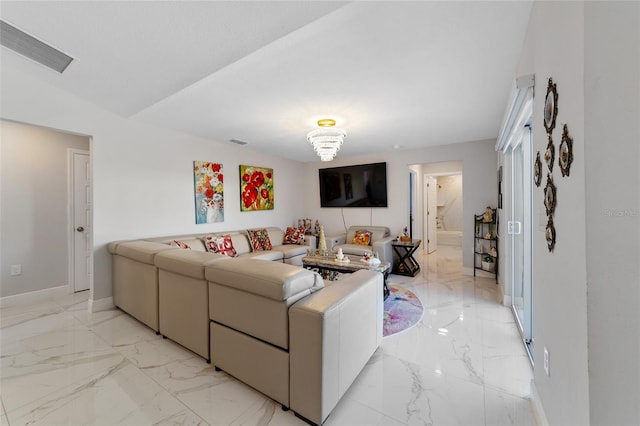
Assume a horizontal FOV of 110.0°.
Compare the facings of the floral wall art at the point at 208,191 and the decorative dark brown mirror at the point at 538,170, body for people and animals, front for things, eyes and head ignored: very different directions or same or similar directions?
very different directions

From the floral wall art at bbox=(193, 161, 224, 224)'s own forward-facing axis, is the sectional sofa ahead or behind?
ahead

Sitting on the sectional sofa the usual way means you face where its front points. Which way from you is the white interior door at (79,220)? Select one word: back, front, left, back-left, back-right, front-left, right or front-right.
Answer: left

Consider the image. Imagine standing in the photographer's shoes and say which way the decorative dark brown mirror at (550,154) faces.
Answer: facing to the left of the viewer

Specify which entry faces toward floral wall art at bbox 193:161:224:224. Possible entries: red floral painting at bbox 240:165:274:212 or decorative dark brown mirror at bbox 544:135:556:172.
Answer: the decorative dark brown mirror

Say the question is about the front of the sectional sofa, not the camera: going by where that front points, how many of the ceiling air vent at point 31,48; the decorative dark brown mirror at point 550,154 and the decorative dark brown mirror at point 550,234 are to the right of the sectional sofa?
2

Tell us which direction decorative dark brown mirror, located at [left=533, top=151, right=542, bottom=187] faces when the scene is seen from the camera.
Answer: facing to the left of the viewer

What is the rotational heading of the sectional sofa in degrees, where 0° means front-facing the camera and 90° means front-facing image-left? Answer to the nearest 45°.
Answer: approximately 225°
